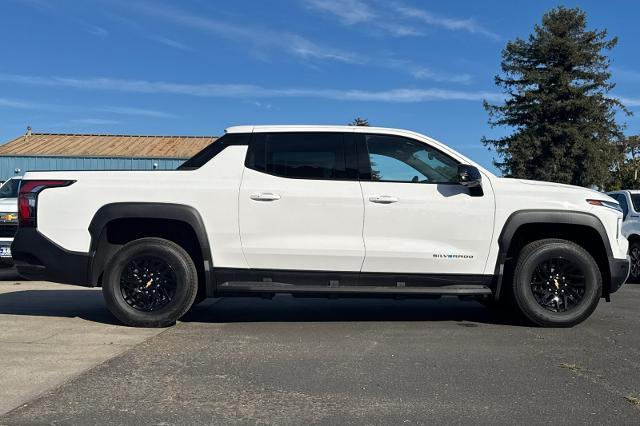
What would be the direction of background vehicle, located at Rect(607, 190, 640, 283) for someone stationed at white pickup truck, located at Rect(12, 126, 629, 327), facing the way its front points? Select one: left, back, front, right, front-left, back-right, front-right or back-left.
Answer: front-left

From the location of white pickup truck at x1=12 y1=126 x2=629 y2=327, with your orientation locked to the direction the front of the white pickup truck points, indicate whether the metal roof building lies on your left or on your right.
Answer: on your left

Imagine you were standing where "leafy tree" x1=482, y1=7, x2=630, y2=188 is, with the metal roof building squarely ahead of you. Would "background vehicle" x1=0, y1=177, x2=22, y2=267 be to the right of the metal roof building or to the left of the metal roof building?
left

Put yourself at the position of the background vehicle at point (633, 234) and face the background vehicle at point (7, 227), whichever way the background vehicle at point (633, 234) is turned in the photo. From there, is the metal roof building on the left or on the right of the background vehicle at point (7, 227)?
right

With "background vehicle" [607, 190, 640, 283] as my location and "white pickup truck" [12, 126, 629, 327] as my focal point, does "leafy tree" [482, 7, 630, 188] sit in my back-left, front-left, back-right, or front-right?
back-right

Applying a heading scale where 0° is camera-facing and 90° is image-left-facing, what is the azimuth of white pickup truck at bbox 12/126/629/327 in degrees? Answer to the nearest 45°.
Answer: approximately 270°

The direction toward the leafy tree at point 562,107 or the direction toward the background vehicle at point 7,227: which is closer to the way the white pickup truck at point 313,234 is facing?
the leafy tree

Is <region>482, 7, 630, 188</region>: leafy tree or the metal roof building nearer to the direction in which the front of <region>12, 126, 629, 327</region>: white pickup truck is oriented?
the leafy tree
